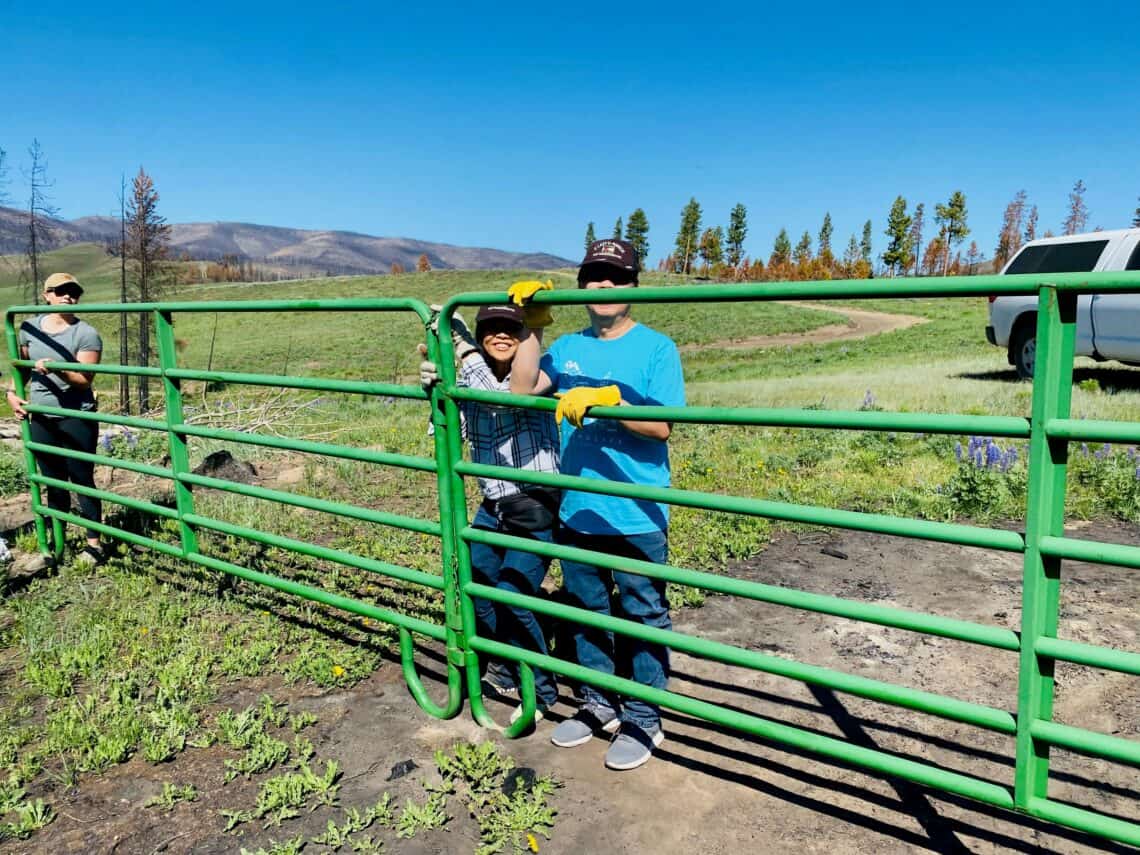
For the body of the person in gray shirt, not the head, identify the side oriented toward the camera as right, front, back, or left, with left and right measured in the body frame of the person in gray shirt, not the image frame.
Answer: front

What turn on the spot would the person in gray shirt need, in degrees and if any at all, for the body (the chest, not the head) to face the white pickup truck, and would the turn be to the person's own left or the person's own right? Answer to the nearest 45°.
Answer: approximately 90° to the person's own left

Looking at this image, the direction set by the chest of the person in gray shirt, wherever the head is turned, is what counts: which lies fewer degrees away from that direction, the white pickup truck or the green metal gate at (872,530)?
the green metal gate

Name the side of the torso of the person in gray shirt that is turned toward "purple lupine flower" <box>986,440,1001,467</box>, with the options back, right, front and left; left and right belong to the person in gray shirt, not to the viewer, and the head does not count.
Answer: left

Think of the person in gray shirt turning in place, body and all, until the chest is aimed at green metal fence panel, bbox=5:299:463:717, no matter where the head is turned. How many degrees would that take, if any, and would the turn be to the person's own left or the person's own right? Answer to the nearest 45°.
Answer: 0° — they already face it

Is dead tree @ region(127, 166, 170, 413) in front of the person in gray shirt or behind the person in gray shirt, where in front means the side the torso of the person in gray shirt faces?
behind

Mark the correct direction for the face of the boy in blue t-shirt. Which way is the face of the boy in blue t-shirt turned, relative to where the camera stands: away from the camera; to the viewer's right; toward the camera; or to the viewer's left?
toward the camera

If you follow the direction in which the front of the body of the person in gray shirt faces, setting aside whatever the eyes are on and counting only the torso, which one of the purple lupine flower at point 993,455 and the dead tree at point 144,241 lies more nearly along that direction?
the purple lupine flower
